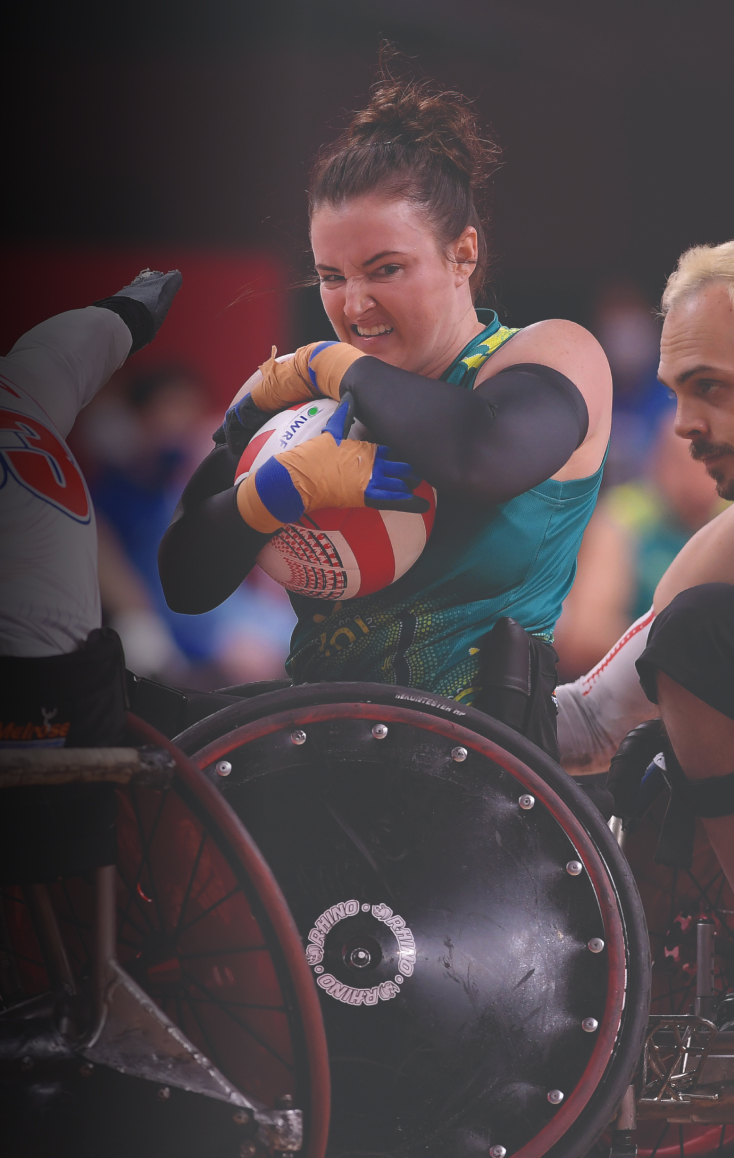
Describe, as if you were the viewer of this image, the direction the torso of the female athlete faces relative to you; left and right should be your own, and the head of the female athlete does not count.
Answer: facing the viewer and to the left of the viewer
